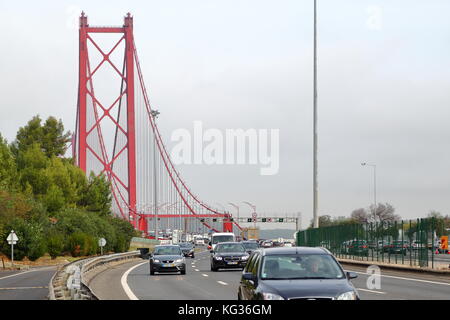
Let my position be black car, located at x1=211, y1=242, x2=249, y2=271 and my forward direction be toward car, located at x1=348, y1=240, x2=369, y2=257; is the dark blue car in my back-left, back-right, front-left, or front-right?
back-right

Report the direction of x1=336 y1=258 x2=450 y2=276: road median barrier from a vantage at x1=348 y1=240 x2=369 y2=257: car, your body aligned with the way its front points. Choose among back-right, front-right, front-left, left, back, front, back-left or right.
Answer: back

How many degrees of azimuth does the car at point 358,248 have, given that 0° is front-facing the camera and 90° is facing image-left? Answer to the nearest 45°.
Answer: approximately 180°
